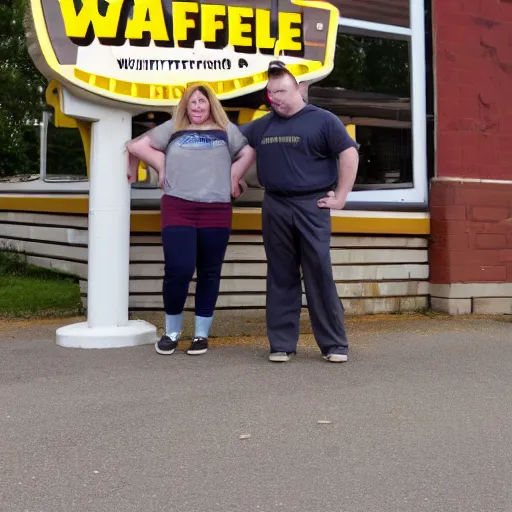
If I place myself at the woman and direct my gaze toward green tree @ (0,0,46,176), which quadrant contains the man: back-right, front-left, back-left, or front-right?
back-right

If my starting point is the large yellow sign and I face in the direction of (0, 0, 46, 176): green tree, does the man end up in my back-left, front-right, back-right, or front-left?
back-right

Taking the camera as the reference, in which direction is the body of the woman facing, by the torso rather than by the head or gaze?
toward the camera
